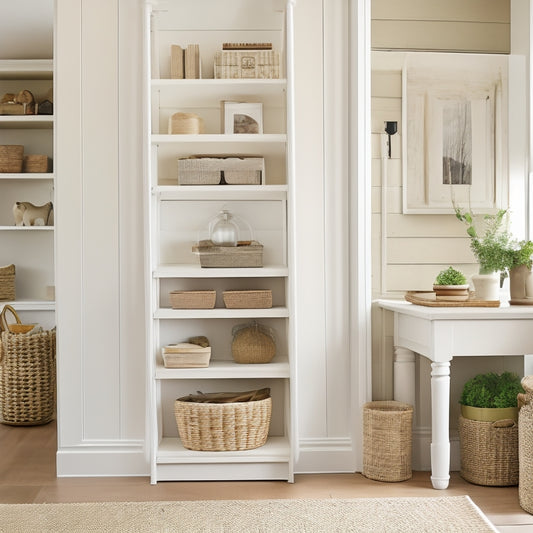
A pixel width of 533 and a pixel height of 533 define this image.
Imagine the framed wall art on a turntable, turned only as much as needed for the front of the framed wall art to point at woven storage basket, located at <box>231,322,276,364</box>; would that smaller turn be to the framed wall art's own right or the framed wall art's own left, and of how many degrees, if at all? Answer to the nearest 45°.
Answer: approximately 45° to the framed wall art's own right

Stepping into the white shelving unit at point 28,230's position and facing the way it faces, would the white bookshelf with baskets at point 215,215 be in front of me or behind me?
in front

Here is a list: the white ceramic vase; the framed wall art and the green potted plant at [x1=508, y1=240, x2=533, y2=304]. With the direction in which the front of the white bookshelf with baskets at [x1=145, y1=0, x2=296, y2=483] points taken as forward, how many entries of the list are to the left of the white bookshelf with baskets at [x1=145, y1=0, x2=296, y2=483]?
3

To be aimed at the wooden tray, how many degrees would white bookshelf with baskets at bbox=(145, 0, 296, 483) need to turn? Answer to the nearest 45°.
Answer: approximately 90° to its left

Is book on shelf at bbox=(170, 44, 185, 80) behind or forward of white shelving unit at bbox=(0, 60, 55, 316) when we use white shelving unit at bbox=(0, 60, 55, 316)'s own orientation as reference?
forward

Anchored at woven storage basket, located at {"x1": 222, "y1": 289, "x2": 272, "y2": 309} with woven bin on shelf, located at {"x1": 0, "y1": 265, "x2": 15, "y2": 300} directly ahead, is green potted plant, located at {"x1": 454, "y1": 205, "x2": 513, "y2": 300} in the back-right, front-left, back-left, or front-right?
back-right

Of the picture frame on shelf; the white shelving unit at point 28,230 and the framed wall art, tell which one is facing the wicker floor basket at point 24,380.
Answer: the white shelving unit

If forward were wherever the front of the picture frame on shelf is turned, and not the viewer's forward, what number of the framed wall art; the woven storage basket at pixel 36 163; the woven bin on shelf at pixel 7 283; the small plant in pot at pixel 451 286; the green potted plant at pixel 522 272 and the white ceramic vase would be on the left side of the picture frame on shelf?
4
